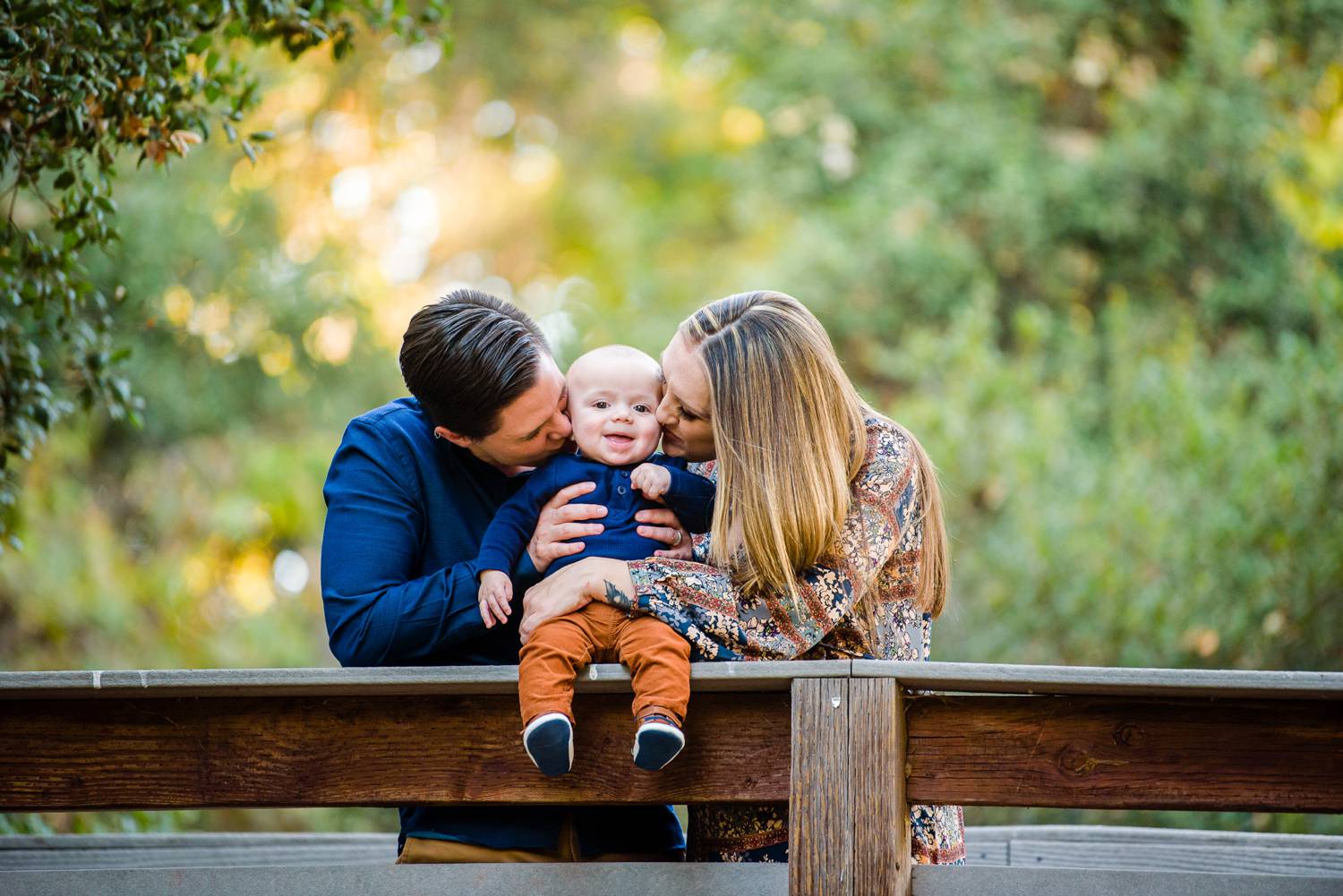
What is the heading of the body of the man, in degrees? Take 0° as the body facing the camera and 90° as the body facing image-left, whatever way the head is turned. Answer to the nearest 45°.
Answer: approximately 315°

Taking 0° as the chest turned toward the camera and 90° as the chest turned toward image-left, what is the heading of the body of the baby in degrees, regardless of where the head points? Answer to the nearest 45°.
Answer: approximately 0°

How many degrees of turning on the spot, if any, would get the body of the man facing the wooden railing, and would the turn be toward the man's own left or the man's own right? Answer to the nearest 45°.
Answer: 0° — they already face it

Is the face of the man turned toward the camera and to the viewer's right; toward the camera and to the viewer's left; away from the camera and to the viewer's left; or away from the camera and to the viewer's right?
toward the camera and to the viewer's right
